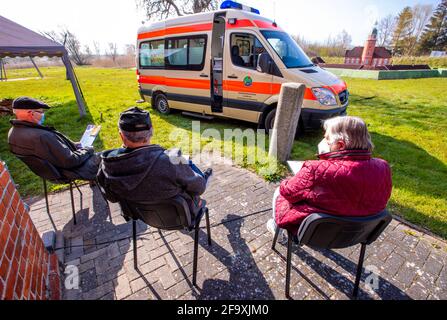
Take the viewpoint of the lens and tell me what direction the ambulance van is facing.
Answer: facing the viewer and to the right of the viewer

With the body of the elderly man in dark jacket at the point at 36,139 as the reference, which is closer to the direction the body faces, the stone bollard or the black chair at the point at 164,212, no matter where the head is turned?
the stone bollard

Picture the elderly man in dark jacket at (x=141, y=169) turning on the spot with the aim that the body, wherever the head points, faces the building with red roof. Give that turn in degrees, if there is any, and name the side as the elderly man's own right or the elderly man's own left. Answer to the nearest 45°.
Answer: approximately 45° to the elderly man's own right

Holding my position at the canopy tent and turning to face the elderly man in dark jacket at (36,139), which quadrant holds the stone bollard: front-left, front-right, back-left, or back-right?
front-left

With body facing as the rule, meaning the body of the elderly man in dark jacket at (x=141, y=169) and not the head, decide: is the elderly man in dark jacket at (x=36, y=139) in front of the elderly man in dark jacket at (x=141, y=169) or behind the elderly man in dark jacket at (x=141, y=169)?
in front

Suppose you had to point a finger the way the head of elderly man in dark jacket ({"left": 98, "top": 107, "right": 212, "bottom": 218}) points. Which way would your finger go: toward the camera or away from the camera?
away from the camera

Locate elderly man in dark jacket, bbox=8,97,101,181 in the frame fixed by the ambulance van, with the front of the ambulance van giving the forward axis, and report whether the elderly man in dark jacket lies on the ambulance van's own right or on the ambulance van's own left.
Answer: on the ambulance van's own right

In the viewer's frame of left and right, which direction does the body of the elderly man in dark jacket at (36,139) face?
facing away from the viewer and to the right of the viewer

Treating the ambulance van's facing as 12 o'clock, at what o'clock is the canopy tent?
The canopy tent is roughly at 5 o'clock from the ambulance van.

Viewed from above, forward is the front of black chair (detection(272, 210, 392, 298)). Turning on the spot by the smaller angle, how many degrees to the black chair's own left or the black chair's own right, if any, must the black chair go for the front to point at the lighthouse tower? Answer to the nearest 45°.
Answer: approximately 45° to the black chair's own right

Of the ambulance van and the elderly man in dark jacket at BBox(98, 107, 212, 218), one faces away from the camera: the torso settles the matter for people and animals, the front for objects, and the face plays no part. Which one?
the elderly man in dark jacket

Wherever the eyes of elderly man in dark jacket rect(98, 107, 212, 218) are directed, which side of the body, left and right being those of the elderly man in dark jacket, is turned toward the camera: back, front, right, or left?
back
